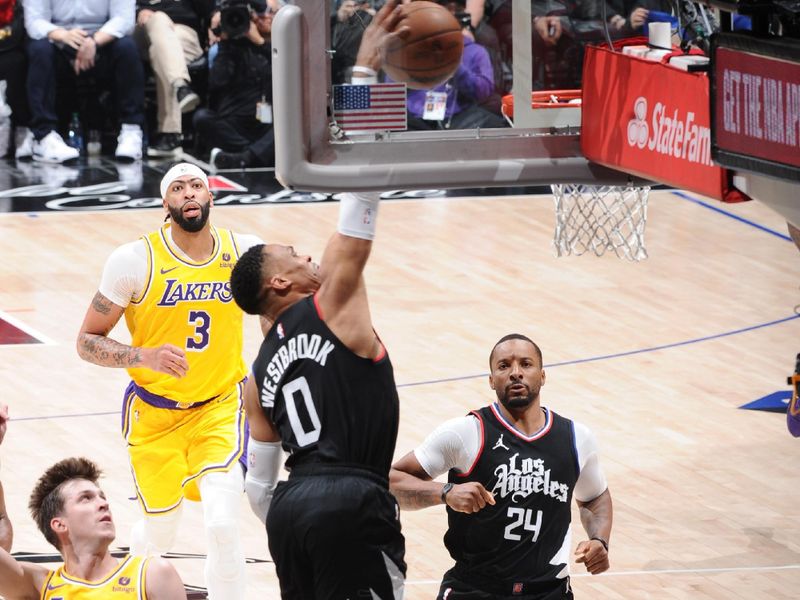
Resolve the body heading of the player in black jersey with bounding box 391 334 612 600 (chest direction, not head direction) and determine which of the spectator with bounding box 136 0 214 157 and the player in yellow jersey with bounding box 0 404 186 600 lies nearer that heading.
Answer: the player in yellow jersey

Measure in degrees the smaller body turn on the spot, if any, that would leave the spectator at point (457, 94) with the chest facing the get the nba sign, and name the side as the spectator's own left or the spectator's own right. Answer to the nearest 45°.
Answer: approximately 45° to the spectator's own left

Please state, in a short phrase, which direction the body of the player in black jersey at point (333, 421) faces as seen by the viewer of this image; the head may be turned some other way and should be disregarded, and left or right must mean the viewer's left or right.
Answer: facing away from the viewer and to the right of the viewer

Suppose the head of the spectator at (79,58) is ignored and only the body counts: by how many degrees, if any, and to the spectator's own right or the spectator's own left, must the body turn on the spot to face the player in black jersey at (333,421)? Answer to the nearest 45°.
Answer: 0° — they already face them

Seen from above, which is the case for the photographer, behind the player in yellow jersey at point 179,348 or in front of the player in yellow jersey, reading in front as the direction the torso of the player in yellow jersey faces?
behind

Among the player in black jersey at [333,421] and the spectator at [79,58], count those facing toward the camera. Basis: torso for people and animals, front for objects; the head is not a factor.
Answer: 1

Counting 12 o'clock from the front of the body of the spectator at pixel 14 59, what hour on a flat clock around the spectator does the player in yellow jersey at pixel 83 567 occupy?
The player in yellow jersey is roughly at 12 o'clock from the spectator.
